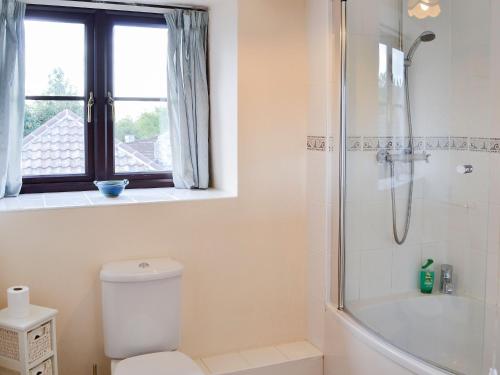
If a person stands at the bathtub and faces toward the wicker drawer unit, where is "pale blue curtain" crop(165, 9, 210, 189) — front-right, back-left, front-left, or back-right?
front-right

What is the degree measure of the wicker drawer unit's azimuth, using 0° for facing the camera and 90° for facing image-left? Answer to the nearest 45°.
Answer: approximately 315°

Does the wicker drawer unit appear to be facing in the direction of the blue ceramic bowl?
no

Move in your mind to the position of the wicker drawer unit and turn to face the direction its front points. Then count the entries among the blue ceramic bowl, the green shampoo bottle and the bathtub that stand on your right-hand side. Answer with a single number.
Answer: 0
